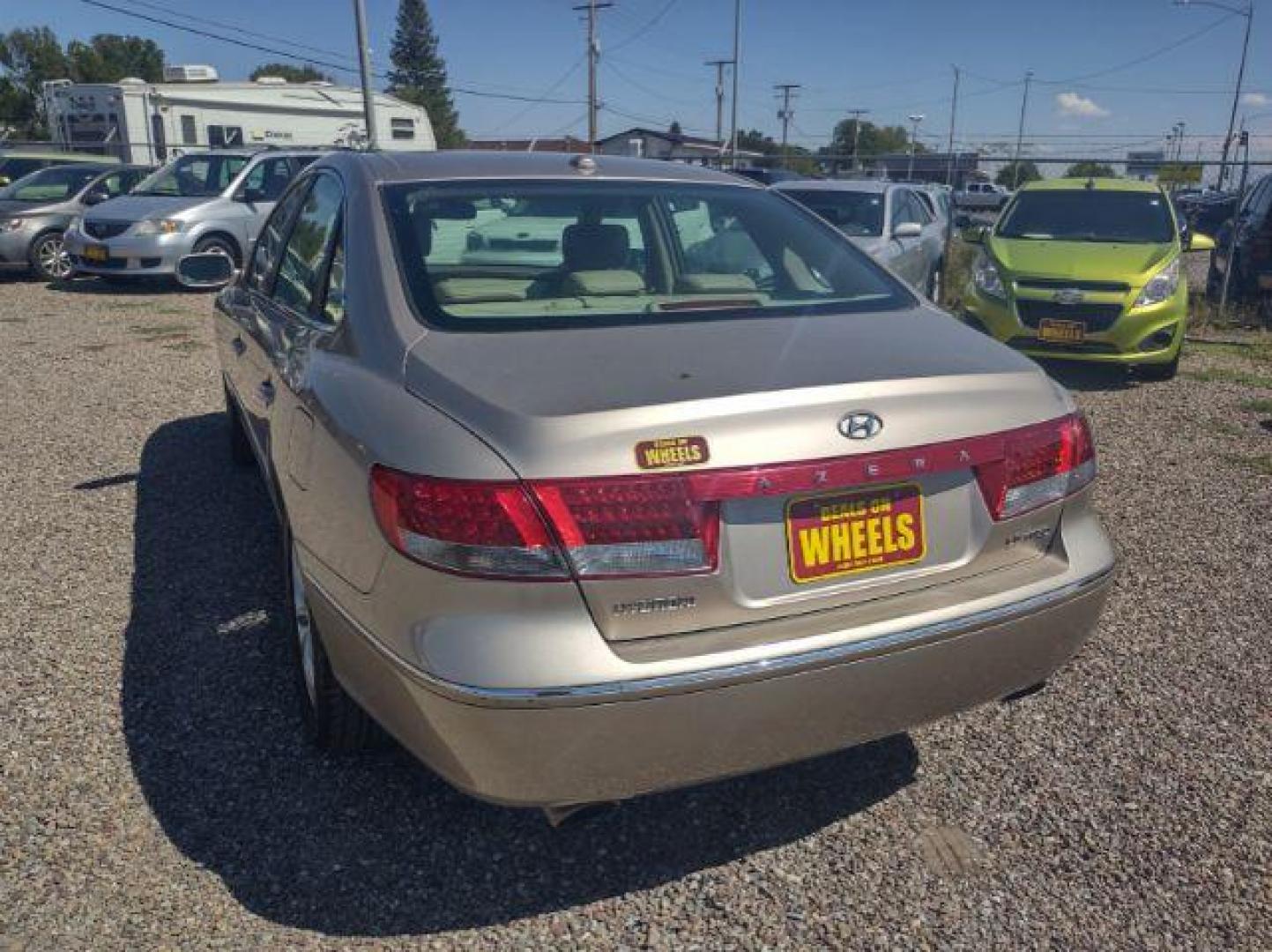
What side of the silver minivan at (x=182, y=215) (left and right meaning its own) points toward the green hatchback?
left

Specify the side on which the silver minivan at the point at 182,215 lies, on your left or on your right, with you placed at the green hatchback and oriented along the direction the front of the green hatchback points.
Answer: on your right

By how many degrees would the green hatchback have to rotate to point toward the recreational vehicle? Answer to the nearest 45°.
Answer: approximately 135° to its right

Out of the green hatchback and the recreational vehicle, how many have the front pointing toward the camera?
1

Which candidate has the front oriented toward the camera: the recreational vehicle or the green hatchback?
the green hatchback

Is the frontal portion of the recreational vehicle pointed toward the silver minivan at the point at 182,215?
no

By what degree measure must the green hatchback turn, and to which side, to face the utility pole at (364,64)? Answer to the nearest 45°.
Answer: approximately 135° to its right

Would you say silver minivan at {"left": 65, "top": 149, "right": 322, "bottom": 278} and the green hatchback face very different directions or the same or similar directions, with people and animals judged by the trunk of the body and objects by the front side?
same or similar directions

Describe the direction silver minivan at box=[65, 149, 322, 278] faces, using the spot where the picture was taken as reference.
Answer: facing the viewer and to the left of the viewer

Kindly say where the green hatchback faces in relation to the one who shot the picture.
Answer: facing the viewer

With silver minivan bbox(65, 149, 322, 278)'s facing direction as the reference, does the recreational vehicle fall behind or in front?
behind
